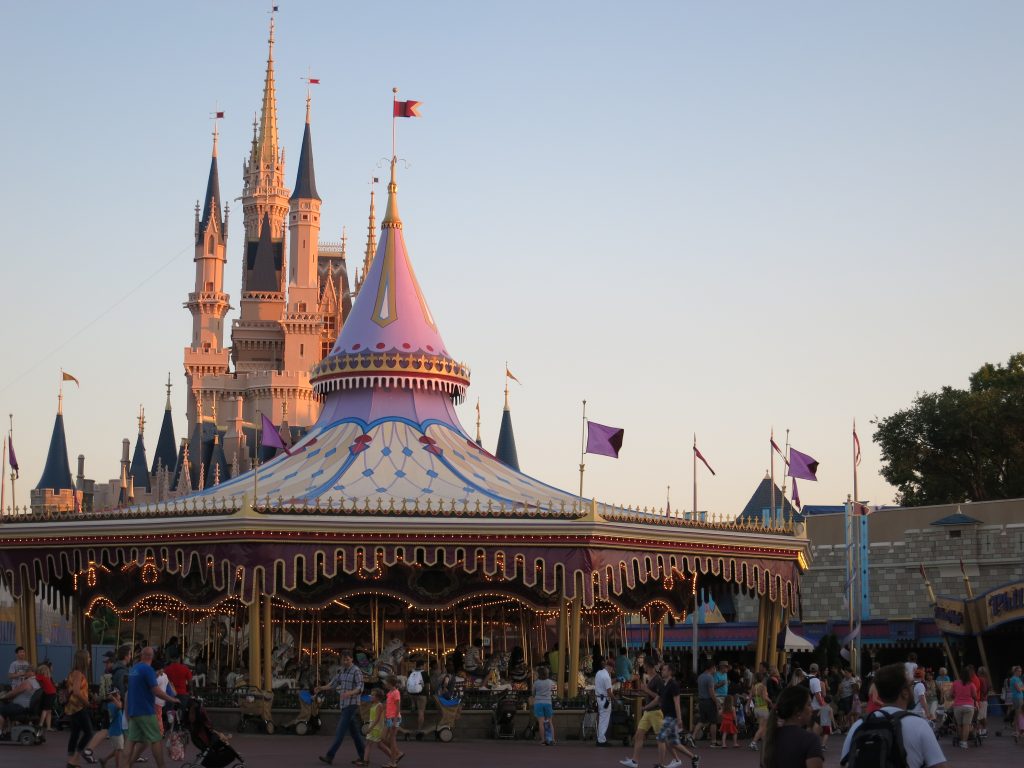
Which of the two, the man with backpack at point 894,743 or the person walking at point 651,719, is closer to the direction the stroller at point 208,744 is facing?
the person walking

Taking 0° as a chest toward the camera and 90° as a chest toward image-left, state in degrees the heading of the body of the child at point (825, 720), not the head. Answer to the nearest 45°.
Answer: approximately 180°

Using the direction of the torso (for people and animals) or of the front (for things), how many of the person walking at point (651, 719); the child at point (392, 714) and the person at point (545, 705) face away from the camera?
1

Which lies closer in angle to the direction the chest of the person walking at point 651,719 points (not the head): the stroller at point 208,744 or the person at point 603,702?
the stroller

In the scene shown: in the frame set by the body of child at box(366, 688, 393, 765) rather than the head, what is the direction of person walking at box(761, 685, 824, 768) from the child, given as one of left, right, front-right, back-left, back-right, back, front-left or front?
left

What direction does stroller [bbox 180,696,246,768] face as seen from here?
to the viewer's right

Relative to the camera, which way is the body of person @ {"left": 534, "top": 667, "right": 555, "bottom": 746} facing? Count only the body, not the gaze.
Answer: away from the camera

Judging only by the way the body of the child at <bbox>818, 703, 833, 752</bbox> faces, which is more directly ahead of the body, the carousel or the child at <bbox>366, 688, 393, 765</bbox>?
the carousel

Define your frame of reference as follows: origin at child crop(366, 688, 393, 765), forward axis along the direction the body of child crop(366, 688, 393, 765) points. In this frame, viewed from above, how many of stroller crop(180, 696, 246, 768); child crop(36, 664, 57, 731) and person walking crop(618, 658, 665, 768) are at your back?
1
